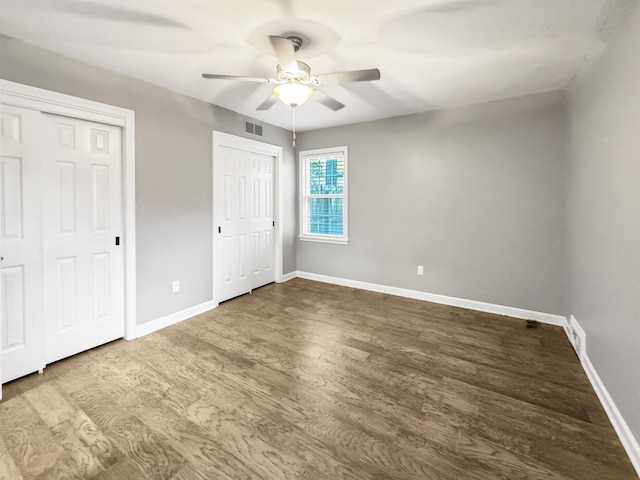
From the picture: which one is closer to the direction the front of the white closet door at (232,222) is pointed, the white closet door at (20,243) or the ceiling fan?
the ceiling fan

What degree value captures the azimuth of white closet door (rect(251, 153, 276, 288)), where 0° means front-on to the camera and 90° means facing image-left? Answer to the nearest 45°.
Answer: approximately 315°

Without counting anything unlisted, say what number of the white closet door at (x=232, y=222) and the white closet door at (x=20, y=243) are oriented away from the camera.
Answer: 0

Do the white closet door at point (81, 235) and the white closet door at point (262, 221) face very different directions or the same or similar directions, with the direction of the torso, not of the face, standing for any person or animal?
same or similar directions

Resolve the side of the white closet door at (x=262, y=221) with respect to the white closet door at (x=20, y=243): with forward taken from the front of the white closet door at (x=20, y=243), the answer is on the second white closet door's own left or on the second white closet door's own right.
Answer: on the second white closet door's own left

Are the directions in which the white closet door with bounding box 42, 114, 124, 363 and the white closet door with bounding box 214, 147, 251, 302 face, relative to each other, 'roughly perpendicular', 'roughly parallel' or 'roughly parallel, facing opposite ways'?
roughly parallel

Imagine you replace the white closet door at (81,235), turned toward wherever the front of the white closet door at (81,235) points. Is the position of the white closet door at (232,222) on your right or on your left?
on your left

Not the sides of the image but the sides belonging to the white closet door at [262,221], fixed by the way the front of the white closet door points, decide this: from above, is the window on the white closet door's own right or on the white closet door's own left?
on the white closet door's own left

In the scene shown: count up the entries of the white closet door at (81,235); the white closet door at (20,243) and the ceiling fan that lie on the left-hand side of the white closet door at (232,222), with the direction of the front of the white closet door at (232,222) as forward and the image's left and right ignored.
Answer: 0

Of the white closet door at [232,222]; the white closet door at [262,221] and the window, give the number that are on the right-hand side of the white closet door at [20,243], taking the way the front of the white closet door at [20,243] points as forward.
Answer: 0

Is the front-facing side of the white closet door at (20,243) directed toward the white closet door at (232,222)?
no

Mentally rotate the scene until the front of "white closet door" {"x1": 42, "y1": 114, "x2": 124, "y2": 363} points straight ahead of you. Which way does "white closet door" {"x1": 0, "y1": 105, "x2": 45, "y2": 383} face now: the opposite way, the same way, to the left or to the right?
the same way

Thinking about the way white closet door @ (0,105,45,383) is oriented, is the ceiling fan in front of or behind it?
in front
